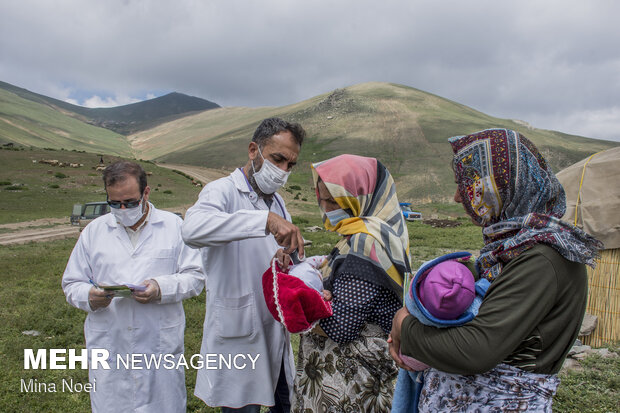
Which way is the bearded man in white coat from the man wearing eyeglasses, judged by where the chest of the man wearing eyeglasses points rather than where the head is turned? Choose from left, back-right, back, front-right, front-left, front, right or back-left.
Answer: front-left

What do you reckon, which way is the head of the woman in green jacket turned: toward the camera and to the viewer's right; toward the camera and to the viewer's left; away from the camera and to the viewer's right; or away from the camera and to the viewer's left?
away from the camera and to the viewer's left

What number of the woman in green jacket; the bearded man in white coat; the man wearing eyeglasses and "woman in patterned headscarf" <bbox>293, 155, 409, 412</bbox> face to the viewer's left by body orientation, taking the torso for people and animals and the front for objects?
2

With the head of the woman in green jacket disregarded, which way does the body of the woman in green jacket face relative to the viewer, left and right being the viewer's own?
facing to the left of the viewer

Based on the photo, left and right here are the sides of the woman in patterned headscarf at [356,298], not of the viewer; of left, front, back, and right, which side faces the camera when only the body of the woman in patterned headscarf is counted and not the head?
left

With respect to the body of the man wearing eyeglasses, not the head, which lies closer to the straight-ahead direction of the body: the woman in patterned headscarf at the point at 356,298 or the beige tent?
the woman in patterned headscarf

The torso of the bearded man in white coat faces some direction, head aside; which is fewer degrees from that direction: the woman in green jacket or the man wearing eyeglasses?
the woman in green jacket

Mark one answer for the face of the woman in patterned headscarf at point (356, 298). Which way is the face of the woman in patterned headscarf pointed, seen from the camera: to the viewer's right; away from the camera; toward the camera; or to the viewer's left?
to the viewer's left

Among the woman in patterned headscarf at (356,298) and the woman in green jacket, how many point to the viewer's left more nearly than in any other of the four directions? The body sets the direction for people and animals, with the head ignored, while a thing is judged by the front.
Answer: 2

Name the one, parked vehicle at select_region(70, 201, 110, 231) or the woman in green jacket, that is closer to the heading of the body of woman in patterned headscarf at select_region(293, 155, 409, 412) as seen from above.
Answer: the parked vehicle

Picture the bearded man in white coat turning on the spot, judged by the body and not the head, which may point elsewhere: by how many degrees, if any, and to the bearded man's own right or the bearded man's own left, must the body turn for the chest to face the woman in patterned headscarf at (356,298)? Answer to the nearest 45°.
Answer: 0° — they already face them
